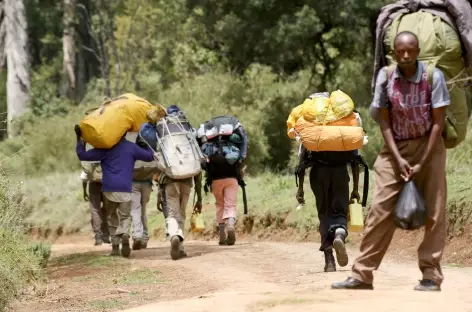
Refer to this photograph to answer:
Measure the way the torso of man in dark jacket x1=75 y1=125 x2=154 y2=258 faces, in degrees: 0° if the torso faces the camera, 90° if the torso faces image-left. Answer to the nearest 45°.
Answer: approximately 180°

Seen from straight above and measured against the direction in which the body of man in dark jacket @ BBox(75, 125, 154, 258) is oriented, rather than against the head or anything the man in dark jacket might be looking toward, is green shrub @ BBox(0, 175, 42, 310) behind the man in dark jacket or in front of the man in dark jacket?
behind
